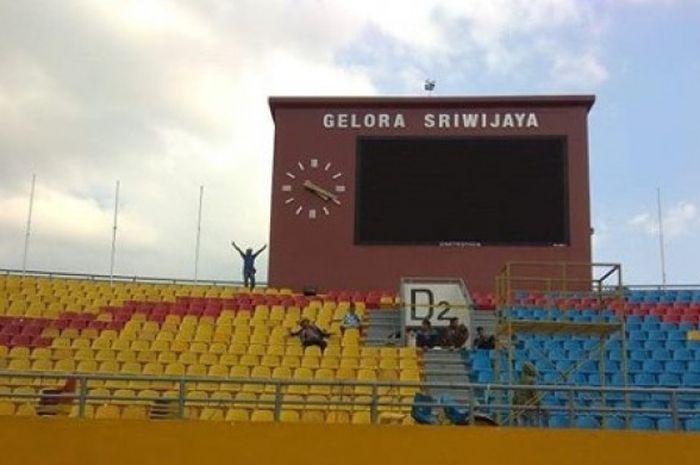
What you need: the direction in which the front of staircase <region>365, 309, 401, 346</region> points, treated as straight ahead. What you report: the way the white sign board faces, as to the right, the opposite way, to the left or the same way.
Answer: the same way

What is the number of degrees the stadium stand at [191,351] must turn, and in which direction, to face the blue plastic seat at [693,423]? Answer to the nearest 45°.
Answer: approximately 45° to its left

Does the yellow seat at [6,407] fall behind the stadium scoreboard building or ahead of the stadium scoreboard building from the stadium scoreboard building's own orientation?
ahead

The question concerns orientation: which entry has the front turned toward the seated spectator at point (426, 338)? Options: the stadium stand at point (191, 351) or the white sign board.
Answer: the white sign board

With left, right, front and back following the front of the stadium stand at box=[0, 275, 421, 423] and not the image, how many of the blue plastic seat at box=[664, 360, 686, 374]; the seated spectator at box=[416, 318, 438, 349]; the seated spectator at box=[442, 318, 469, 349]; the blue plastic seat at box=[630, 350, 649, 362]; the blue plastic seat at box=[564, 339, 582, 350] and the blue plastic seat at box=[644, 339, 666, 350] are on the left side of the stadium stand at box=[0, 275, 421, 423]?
6

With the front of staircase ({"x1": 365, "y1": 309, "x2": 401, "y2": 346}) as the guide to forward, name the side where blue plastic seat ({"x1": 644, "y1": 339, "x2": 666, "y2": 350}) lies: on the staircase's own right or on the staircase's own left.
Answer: on the staircase's own left

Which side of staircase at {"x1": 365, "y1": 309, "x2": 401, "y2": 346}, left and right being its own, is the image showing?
front

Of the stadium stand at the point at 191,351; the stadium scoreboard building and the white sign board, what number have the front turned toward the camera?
3

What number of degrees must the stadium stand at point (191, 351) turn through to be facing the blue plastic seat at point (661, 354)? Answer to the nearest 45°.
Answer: approximately 90° to its left

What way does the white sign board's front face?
toward the camera

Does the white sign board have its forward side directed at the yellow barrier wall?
yes

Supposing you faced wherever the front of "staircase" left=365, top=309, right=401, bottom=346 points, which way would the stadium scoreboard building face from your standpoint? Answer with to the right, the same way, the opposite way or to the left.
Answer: the same way

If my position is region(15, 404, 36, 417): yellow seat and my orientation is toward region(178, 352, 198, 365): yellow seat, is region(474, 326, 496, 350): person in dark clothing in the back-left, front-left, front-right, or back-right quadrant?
front-right
